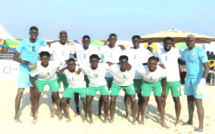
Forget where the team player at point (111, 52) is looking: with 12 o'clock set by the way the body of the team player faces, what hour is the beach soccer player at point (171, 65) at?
The beach soccer player is roughly at 10 o'clock from the team player.

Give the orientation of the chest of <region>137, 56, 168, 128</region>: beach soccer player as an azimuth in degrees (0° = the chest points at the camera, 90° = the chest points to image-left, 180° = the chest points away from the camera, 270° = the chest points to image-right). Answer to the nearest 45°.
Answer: approximately 0°

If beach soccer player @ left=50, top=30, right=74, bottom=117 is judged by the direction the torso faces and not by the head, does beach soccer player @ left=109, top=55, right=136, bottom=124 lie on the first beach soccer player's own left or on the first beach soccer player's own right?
on the first beach soccer player's own left

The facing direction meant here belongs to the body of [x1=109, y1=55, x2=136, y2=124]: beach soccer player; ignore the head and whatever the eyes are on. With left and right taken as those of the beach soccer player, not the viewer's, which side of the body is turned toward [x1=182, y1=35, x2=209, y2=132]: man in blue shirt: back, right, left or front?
left

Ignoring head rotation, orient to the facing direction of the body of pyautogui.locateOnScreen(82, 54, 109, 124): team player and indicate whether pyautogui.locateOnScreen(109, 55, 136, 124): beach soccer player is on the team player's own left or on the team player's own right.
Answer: on the team player's own left

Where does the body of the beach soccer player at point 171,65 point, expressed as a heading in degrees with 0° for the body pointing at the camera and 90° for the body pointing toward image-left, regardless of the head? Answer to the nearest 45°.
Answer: approximately 0°

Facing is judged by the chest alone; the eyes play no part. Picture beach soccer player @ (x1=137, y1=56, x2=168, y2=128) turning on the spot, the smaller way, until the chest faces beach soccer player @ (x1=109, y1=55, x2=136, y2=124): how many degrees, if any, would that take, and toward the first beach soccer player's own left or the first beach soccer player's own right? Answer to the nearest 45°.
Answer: approximately 90° to the first beach soccer player's own right

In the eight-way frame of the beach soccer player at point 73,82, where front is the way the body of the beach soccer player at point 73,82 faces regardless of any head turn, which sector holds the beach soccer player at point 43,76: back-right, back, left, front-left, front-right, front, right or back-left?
right

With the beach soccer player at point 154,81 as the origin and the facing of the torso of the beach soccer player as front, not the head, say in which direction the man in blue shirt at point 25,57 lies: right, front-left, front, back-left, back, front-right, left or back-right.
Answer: right

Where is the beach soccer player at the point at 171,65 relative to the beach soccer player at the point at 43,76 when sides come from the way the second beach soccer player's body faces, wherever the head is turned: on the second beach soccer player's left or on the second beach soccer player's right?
on the second beach soccer player's left

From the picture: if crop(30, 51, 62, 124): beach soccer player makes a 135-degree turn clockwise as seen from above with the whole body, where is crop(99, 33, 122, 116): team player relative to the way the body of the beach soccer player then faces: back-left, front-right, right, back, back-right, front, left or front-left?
back-right

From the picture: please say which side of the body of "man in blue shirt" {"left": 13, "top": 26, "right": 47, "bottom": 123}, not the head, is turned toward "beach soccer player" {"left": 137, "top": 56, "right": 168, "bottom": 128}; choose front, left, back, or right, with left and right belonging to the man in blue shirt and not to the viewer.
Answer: left
